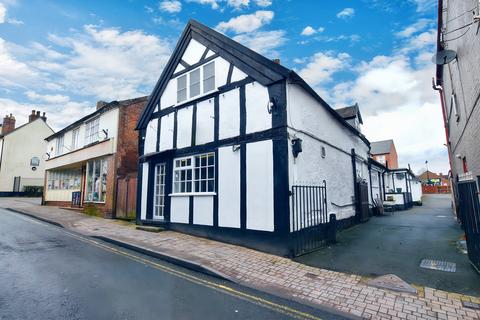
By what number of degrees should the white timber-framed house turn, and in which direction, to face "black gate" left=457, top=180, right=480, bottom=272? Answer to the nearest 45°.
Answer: approximately 90° to its left

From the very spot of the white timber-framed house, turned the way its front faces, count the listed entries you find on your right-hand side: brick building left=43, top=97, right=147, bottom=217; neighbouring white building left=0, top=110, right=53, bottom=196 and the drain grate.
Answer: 2

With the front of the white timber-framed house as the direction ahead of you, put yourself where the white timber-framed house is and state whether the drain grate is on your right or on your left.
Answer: on your left

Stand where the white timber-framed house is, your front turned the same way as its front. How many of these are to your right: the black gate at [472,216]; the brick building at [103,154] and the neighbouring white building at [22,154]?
2

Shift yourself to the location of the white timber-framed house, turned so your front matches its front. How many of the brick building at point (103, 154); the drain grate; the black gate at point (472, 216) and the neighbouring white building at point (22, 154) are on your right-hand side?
2

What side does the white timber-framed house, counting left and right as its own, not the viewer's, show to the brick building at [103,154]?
right

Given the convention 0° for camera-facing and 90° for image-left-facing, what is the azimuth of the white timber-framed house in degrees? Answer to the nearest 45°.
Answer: approximately 45°

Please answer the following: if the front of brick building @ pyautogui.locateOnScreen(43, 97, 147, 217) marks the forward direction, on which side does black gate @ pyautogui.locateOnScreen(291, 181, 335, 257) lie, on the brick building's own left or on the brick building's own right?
on the brick building's own left

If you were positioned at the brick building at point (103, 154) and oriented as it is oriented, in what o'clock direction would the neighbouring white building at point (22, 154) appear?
The neighbouring white building is roughly at 4 o'clock from the brick building.

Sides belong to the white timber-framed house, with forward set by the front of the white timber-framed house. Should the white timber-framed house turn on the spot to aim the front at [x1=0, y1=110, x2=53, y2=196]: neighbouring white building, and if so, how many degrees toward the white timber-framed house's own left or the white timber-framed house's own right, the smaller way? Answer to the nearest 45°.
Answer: approximately 90° to the white timber-framed house's own right
